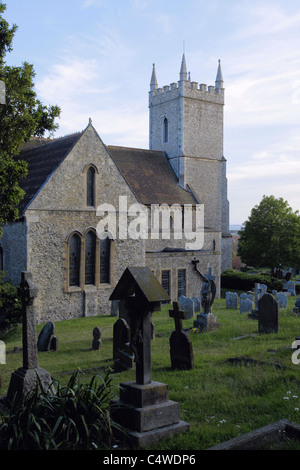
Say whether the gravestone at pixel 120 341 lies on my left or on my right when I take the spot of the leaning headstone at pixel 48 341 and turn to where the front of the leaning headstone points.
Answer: on my left

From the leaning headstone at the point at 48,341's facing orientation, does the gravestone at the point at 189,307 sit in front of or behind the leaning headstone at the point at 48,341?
behind

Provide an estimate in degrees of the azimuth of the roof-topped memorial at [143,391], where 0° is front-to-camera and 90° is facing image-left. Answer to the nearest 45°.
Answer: approximately 45°

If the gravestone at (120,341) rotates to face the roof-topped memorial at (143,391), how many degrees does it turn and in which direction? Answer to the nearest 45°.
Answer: approximately 45° to its left

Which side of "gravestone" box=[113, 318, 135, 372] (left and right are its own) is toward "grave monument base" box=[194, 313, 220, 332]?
back

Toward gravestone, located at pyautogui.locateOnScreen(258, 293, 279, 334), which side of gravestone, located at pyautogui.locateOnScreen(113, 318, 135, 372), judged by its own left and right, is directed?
back

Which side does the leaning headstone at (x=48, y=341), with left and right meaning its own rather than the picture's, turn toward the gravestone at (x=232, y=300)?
back

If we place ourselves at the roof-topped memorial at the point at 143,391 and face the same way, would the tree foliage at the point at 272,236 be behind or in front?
behind
